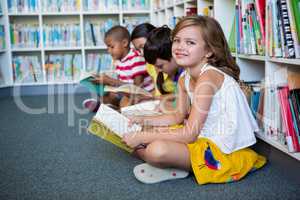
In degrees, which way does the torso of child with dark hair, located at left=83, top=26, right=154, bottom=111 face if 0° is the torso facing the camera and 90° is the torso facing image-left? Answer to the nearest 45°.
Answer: approximately 90°

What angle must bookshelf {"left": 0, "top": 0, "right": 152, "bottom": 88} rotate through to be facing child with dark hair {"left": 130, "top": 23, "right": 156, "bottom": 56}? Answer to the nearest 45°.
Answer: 0° — it already faces them

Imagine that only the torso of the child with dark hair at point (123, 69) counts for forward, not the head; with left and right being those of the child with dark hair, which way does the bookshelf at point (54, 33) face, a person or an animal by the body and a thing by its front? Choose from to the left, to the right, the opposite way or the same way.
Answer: to the left

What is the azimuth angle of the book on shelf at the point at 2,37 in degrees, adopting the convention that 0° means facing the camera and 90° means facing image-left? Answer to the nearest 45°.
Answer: approximately 0°
